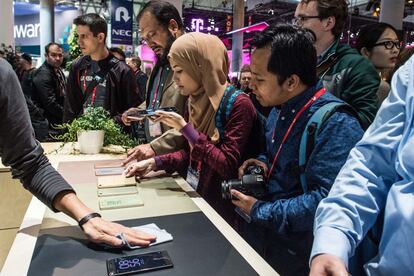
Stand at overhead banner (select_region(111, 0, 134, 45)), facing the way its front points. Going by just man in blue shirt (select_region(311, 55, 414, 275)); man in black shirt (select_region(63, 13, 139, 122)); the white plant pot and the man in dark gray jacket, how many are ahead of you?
4

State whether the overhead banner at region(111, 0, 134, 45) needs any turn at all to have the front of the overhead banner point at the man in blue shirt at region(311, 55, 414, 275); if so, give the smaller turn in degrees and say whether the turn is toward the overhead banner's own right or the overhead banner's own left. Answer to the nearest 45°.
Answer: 0° — it already faces them

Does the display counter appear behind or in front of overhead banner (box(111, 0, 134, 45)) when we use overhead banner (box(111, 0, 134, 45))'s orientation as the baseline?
in front

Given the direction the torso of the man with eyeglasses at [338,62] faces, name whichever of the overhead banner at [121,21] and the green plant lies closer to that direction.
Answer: the green plant

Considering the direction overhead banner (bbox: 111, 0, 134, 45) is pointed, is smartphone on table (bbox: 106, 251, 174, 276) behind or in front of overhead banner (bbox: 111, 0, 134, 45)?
in front

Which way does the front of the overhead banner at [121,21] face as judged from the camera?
facing the viewer

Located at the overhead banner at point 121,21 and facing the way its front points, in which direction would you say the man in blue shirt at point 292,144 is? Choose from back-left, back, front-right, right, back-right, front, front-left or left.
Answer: front

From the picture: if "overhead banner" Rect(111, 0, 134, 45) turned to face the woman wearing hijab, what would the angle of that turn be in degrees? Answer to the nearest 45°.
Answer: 0° — it already faces them

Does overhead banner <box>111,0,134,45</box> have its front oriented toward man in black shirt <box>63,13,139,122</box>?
yes
